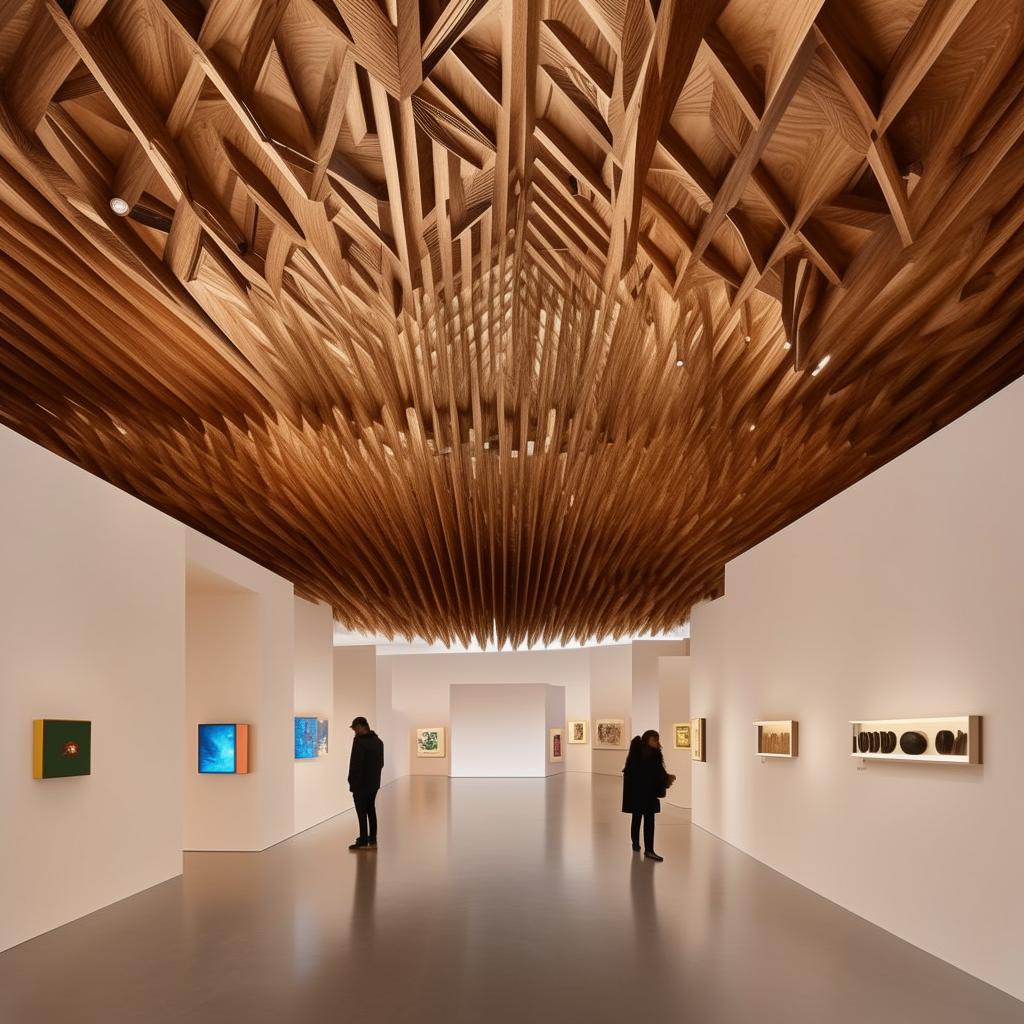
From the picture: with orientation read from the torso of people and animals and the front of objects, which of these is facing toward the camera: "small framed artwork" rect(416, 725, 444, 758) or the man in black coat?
the small framed artwork

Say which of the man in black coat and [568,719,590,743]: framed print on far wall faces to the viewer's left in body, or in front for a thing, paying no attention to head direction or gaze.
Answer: the man in black coat

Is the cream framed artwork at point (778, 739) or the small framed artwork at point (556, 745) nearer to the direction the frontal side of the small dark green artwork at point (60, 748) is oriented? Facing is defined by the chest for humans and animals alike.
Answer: the cream framed artwork

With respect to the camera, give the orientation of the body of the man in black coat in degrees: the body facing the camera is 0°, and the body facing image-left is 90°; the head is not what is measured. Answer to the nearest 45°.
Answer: approximately 90°

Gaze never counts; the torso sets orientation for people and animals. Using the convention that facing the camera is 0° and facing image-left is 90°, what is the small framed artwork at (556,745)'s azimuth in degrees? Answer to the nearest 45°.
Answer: approximately 315°

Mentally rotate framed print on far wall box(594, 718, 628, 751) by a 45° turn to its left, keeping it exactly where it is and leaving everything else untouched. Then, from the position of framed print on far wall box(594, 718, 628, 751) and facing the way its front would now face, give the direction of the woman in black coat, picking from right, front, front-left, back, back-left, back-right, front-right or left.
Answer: front-right

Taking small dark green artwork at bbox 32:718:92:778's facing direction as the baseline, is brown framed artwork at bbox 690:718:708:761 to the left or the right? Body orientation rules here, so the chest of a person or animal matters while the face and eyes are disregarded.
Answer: on its left

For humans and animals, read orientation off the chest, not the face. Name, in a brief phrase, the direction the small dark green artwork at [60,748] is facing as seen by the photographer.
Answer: facing the viewer and to the right of the viewer

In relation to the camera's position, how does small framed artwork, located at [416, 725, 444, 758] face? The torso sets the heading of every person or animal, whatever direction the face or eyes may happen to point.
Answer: facing the viewer
